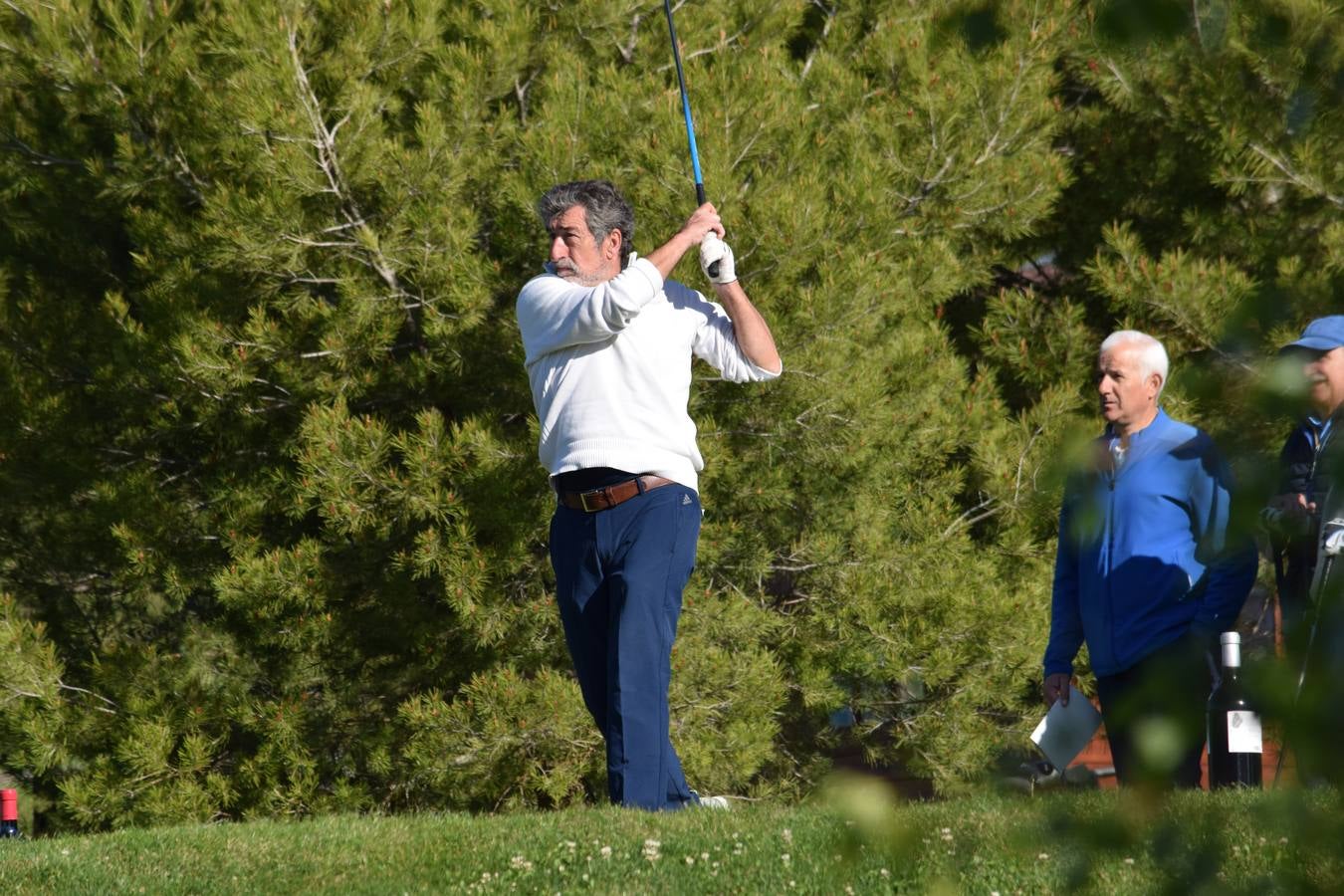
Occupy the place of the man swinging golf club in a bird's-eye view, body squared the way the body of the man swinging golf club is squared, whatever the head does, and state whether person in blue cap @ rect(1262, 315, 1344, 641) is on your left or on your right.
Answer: on your left

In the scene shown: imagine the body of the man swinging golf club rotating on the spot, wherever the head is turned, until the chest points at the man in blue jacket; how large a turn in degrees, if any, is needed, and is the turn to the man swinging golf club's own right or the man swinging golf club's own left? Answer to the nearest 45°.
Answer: approximately 135° to the man swinging golf club's own left

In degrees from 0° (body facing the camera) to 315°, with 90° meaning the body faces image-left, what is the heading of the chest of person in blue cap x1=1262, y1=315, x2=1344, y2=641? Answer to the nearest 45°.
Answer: approximately 45°

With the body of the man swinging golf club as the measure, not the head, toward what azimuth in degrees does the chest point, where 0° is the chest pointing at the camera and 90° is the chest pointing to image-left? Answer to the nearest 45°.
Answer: approximately 45°

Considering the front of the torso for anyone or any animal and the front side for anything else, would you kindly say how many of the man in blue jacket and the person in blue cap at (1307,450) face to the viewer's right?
0

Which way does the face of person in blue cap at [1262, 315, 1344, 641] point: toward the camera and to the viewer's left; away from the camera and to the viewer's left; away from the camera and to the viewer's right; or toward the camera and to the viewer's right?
toward the camera and to the viewer's left

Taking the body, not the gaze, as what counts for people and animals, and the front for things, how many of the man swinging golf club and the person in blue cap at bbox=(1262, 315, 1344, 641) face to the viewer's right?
0

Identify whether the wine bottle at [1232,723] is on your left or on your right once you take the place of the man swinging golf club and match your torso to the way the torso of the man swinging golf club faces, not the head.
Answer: on your left
